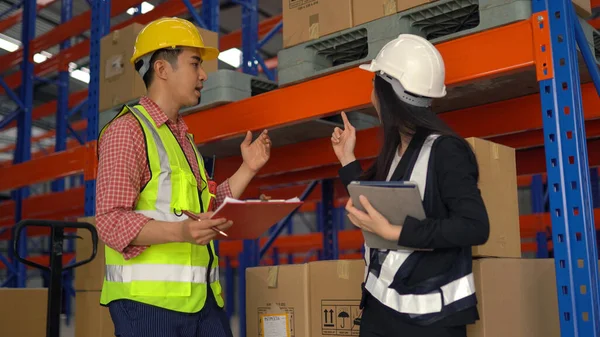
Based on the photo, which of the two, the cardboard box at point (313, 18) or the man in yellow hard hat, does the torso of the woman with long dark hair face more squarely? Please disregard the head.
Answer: the man in yellow hard hat

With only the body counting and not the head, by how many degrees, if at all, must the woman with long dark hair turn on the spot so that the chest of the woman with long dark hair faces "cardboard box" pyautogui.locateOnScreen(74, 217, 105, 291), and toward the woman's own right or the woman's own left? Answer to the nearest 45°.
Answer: approximately 90° to the woman's own right

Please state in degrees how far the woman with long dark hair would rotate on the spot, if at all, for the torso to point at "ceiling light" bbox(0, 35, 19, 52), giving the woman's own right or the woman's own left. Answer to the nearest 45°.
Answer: approximately 90° to the woman's own right

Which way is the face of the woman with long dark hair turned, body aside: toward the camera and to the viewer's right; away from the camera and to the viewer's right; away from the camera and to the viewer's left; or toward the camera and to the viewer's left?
away from the camera and to the viewer's left

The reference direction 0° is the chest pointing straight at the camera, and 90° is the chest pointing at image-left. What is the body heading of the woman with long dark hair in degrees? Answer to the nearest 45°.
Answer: approximately 45°

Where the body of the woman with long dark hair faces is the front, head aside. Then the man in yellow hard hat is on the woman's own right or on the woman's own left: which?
on the woman's own right

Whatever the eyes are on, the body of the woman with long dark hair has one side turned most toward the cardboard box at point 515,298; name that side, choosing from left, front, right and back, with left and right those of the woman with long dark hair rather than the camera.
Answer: back
